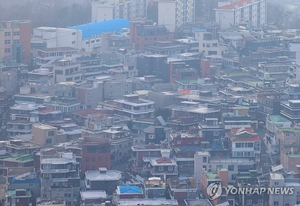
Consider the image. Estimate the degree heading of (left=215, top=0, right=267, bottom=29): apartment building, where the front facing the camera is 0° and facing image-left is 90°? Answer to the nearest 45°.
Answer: approximately 315°

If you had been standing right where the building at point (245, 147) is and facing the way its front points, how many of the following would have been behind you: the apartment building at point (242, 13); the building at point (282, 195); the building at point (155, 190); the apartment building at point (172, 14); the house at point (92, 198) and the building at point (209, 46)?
3

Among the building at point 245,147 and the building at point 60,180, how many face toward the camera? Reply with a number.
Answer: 2

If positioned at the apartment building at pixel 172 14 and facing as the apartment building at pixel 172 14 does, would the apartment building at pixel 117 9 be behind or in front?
behind

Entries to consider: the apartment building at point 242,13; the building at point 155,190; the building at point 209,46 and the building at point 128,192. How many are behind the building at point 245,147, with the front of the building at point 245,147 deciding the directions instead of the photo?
2

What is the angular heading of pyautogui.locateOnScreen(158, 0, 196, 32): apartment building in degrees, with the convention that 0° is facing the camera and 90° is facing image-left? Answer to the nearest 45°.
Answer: approximately 315°

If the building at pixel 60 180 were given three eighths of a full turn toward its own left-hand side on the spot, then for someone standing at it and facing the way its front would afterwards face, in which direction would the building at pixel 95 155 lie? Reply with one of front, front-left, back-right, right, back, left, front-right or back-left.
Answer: front

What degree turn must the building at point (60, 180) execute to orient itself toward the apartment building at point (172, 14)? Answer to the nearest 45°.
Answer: approximately 180°

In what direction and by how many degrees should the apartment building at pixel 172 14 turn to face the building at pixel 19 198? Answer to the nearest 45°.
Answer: approximately 45° to its right
